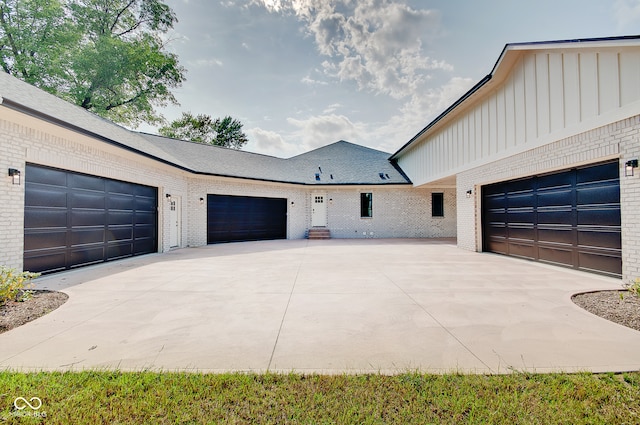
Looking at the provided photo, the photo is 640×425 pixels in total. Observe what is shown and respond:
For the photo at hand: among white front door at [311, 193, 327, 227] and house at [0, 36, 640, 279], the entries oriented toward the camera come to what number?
2

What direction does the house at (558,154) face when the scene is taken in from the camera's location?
facing the viewer and to the left of the viewer

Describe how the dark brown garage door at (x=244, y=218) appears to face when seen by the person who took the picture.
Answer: facing the viewer and to the right of the viewer

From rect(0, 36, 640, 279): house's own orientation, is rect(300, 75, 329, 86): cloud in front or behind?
behind

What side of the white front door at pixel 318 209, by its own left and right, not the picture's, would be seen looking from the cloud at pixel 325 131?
back

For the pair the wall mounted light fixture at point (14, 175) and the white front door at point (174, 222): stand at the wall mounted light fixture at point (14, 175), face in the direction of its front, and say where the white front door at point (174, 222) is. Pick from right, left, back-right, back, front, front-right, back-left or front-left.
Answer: left

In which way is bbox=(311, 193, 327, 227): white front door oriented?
toward the camera

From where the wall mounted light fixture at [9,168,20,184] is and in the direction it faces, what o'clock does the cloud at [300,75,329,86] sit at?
The cloud is roughly at 10 o'clock from the wall mounted light fixture.

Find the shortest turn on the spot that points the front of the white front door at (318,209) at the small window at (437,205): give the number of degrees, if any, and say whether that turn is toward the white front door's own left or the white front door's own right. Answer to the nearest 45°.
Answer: approximately 90° to the white front door's own left

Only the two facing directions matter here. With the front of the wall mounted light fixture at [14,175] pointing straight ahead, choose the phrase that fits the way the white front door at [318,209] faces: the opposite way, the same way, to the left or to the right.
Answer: to the right

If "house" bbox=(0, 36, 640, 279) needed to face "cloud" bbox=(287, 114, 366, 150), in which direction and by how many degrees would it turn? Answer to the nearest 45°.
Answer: approximately 180°

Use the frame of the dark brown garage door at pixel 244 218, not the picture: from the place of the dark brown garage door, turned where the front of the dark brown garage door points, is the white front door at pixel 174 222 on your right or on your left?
on your right
